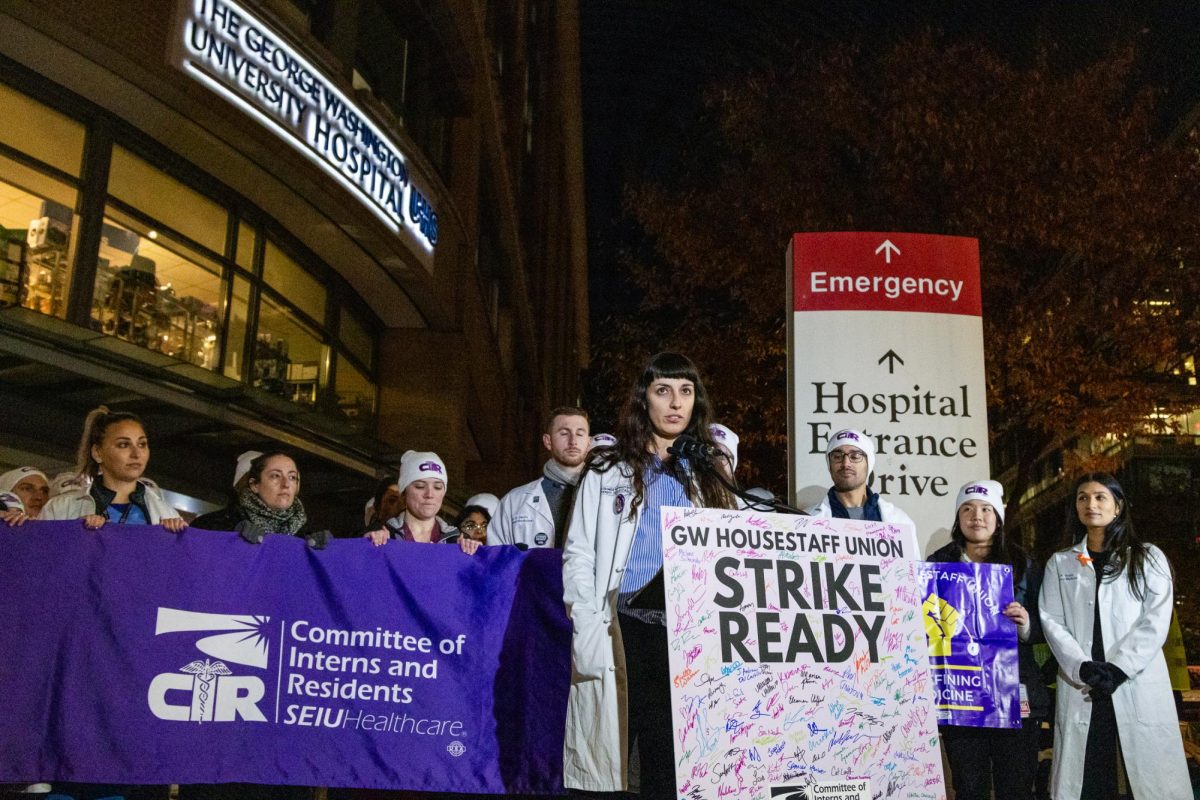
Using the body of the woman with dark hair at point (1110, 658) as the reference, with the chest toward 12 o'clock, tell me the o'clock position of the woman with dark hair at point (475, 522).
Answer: the woman with dark hair at point (475, 522) is roughly at 2 o'clock from the woman with dark hair at point (1110, 658).

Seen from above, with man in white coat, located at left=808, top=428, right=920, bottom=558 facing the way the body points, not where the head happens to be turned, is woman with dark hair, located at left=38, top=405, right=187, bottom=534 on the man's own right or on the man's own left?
on the man's own right

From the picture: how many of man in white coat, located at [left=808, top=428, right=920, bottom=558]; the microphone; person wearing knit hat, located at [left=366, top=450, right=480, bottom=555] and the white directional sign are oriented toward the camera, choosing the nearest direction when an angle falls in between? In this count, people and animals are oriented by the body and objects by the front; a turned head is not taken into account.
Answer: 3

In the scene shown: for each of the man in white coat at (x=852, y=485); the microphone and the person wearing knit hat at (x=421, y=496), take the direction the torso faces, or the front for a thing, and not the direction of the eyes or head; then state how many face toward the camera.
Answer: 2

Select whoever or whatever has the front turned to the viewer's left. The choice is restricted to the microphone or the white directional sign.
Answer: the microphone

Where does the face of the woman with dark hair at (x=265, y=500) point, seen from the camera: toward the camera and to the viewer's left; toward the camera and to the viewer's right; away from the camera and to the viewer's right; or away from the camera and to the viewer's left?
toward the camera and to the viewer's right

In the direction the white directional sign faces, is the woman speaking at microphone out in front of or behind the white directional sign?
in front

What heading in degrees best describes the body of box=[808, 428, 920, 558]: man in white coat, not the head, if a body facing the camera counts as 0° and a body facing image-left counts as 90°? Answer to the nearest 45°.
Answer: approximately 0°

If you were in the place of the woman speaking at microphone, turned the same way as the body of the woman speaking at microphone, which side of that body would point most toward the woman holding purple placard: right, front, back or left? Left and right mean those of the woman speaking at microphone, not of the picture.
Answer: left

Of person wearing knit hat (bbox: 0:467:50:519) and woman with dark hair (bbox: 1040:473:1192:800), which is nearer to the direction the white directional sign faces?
the woman with dark hair

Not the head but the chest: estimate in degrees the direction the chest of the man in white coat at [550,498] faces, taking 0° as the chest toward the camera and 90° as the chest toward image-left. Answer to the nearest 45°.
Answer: approximately 315°

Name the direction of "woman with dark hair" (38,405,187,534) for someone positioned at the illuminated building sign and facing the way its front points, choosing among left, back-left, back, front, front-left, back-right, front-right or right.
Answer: front-right

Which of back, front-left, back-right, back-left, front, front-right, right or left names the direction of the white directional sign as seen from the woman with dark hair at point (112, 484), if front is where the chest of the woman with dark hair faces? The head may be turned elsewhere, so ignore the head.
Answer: front-left
